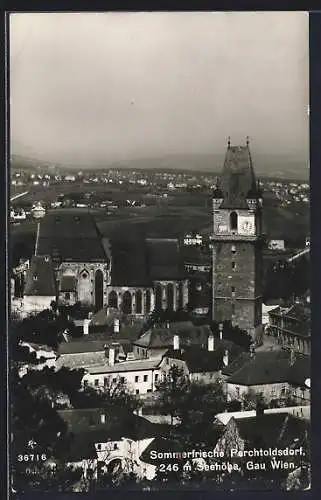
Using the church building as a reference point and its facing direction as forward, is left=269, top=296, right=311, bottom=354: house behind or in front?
behind
